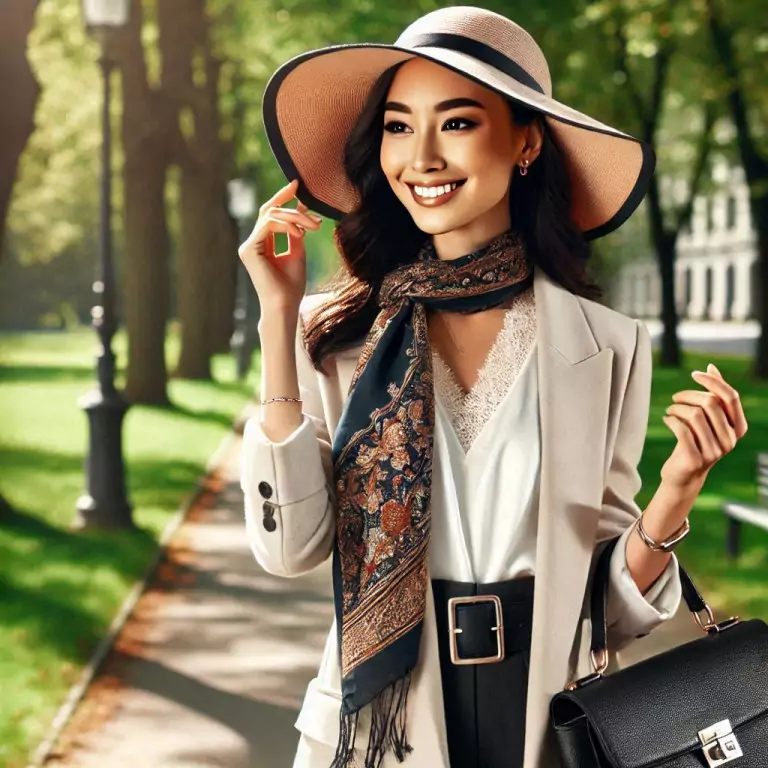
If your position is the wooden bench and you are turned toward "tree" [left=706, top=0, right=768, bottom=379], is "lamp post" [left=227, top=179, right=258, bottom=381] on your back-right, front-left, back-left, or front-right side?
front-left

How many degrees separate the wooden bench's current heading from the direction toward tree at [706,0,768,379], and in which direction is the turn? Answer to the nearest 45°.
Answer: approximately 135° to its right

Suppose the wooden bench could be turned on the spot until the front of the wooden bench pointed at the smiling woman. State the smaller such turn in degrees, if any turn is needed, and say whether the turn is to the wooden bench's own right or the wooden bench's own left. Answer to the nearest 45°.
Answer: approximately 45° to the wooden bench's own left

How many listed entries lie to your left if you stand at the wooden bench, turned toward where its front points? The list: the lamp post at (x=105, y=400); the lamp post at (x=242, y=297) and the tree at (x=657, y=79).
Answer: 0

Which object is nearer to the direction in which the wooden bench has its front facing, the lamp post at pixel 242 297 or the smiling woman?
the smiling woman

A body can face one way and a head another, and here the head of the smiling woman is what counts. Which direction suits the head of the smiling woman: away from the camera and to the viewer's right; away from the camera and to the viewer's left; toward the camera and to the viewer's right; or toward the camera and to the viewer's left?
toward the camera and to the viewer's left

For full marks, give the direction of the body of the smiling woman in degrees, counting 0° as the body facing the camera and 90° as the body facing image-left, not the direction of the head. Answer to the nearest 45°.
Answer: approximately 0°

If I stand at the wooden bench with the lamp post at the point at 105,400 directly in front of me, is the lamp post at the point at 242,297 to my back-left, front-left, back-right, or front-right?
front-right

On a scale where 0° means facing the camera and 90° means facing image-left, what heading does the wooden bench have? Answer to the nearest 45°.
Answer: approximately 45°

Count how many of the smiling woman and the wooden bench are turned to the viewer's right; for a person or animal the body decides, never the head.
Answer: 0

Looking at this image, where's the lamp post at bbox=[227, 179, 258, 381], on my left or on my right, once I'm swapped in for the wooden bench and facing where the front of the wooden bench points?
on my right
